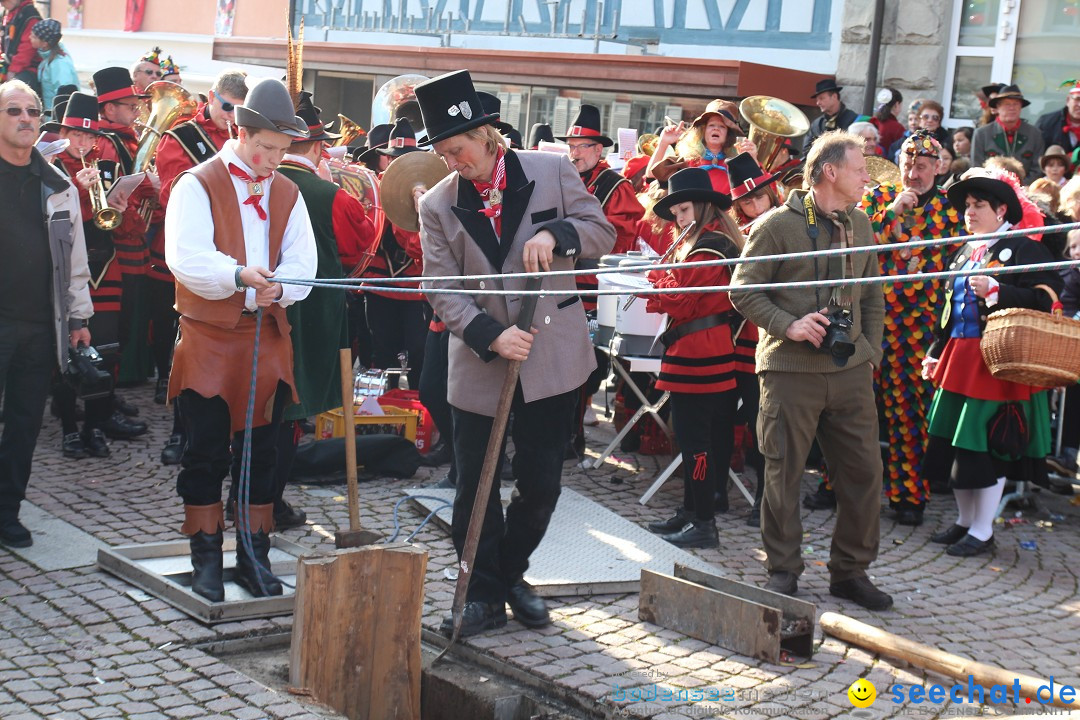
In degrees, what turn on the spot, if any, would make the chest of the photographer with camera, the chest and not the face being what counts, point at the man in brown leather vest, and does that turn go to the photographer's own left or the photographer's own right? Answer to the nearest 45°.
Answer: approximately 135° to the photographer's own right

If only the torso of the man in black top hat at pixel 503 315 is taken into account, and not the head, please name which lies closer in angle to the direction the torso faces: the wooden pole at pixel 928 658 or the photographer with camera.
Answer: the wooden pole

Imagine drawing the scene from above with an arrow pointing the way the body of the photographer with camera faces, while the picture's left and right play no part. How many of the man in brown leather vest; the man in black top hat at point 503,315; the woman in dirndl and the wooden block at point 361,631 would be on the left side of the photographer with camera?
1

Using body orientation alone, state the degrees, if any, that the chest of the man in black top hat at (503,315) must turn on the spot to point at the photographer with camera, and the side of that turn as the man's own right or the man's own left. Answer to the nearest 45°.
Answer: approximately 90° to the man's own left

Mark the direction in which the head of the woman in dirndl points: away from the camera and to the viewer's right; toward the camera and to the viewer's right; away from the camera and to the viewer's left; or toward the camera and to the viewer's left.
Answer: toward the camera and to the viewer's left

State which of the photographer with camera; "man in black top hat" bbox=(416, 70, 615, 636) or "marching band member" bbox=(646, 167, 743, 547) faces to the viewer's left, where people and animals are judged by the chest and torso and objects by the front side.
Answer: the marching band member

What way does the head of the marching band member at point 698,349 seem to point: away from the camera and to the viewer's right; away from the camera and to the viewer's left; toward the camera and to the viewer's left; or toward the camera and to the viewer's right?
toward the camera and to the viewer's left

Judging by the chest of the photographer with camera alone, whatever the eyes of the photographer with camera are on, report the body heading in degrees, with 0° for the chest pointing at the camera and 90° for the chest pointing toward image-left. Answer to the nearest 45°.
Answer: approximately 315°

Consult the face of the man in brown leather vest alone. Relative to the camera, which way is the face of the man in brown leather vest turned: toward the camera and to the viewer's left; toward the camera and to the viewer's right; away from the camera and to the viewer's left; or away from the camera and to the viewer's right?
toward the camera and to the viewer's right
